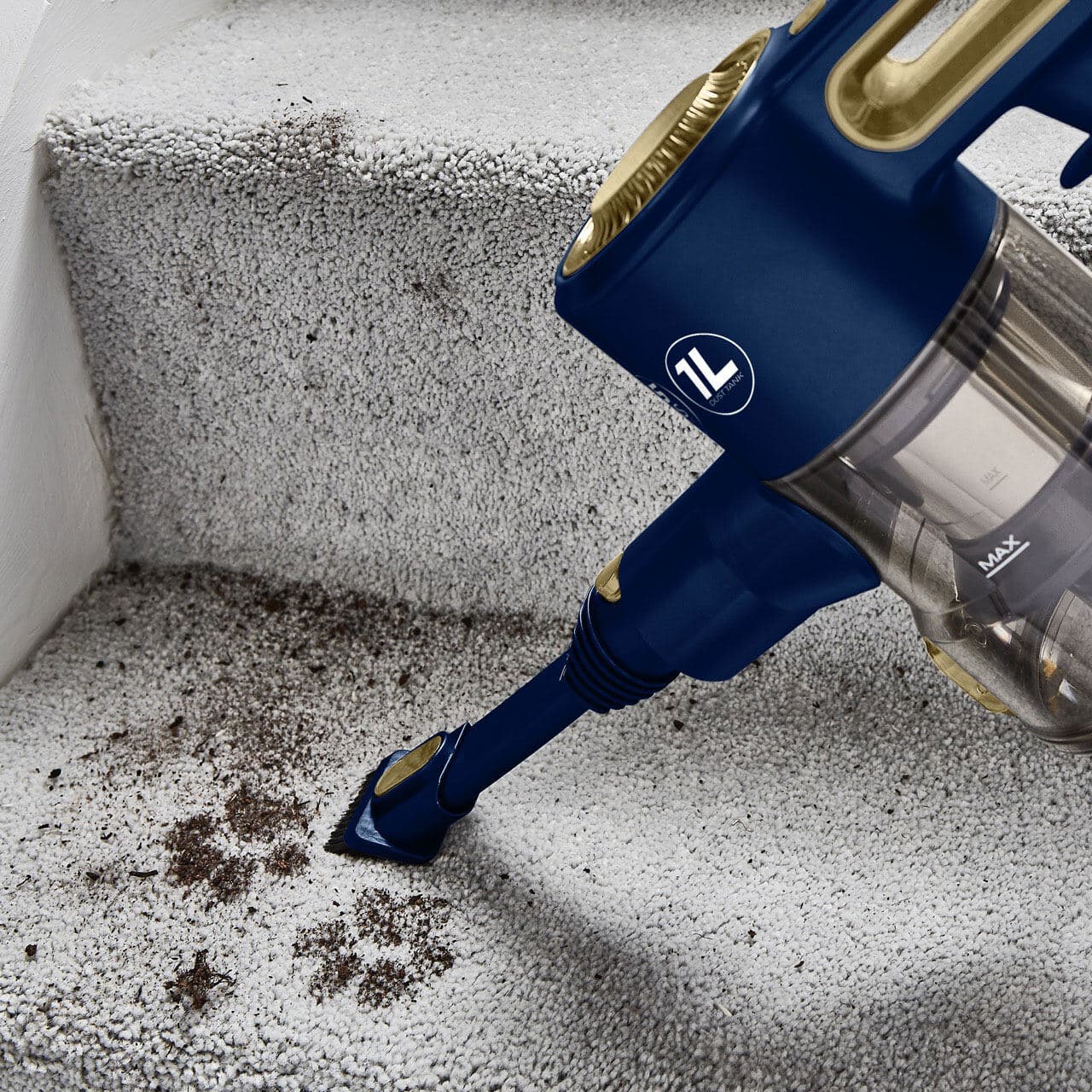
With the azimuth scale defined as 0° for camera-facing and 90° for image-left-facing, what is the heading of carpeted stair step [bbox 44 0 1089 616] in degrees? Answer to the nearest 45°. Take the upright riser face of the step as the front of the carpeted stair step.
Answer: approximately 0°

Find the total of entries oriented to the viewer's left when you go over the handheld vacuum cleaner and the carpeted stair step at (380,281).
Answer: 1

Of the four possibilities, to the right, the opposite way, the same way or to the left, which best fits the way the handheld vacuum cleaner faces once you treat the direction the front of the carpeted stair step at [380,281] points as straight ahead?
to the right

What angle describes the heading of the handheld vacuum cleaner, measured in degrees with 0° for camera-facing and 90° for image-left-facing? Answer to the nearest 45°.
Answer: approximately 90°
